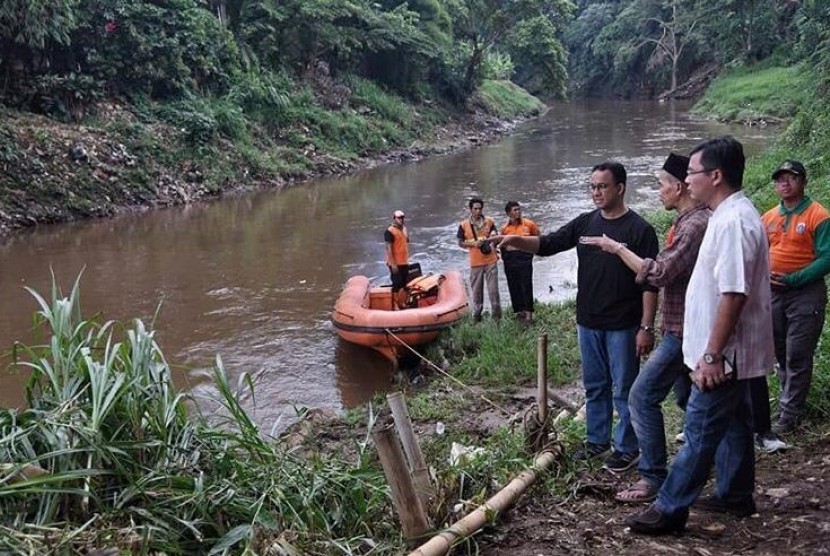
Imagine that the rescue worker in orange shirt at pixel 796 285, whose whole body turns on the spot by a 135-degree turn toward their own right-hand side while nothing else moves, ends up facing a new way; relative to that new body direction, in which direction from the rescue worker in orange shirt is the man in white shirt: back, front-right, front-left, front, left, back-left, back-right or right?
back

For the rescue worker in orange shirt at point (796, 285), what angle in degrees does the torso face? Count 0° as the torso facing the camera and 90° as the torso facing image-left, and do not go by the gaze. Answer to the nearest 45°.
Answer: approximately 45°

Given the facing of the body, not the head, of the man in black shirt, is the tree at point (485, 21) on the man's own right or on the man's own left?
on the man's own right

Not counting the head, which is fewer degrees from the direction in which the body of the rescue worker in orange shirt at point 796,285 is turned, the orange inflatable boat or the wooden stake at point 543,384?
the wooden stake

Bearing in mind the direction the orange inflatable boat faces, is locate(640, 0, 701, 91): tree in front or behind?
behind

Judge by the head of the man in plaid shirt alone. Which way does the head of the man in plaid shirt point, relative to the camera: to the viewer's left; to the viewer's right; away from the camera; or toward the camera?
to the viewer's left

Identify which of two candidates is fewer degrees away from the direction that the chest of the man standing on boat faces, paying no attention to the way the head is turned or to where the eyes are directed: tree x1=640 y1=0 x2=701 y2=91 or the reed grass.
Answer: the reed grass

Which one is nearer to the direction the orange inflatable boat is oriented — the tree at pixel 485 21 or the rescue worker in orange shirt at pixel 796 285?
the rescue worker in orange shirt

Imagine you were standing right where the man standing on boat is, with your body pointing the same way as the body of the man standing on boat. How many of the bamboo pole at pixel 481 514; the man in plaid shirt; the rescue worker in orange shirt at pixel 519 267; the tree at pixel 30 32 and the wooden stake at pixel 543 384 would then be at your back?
1

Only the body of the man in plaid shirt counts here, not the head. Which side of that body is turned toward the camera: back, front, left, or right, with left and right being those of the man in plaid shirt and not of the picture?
left

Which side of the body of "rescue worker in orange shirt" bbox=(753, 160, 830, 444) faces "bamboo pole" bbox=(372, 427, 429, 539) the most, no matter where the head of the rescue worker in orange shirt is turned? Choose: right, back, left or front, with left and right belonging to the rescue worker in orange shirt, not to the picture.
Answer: front

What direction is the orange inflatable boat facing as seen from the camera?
toward the camera

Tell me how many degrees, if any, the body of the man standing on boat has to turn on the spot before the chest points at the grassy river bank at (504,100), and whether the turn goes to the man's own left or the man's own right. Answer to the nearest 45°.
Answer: approximately 135° to the man's own left

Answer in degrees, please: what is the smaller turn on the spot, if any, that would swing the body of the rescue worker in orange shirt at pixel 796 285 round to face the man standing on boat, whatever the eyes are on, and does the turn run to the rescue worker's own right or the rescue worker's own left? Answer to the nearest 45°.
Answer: approximately 90° to the rescue worker's own right

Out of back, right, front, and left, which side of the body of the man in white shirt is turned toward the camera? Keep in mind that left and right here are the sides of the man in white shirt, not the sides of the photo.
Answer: left

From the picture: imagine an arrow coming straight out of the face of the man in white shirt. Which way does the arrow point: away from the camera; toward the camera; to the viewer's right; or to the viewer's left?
to the viewer's left

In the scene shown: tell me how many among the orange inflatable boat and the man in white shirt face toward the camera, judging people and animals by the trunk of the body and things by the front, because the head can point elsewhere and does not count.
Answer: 1
